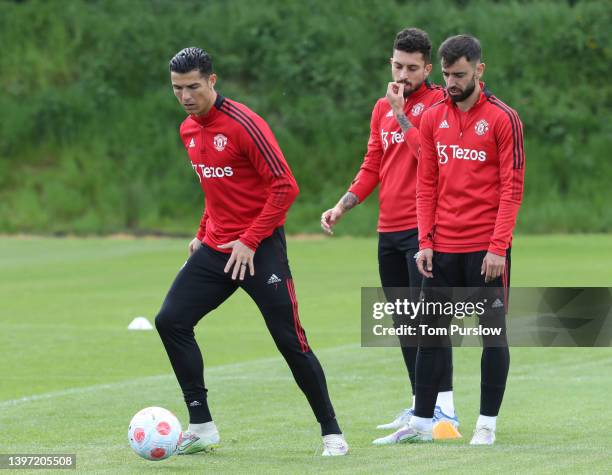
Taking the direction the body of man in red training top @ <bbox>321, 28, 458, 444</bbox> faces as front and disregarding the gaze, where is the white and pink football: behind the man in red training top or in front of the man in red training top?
in front

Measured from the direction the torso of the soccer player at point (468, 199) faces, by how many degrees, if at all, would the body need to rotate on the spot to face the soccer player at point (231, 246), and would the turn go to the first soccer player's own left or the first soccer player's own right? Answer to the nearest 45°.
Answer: approximately 45° to the first soccer player's own right

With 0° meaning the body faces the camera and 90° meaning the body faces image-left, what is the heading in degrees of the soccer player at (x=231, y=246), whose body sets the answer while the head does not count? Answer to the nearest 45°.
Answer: approximately 45°

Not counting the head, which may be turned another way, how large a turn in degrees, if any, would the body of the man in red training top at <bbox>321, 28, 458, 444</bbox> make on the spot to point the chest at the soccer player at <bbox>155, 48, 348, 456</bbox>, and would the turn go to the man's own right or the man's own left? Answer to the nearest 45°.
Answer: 0° — they already face them

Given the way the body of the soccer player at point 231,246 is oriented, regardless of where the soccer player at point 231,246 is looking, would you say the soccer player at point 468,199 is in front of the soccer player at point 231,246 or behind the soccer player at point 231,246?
behind

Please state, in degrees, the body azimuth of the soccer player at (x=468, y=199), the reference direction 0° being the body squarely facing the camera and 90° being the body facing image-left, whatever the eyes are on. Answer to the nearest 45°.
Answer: approximately 45°

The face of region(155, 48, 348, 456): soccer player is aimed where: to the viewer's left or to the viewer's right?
to the viewer's left
